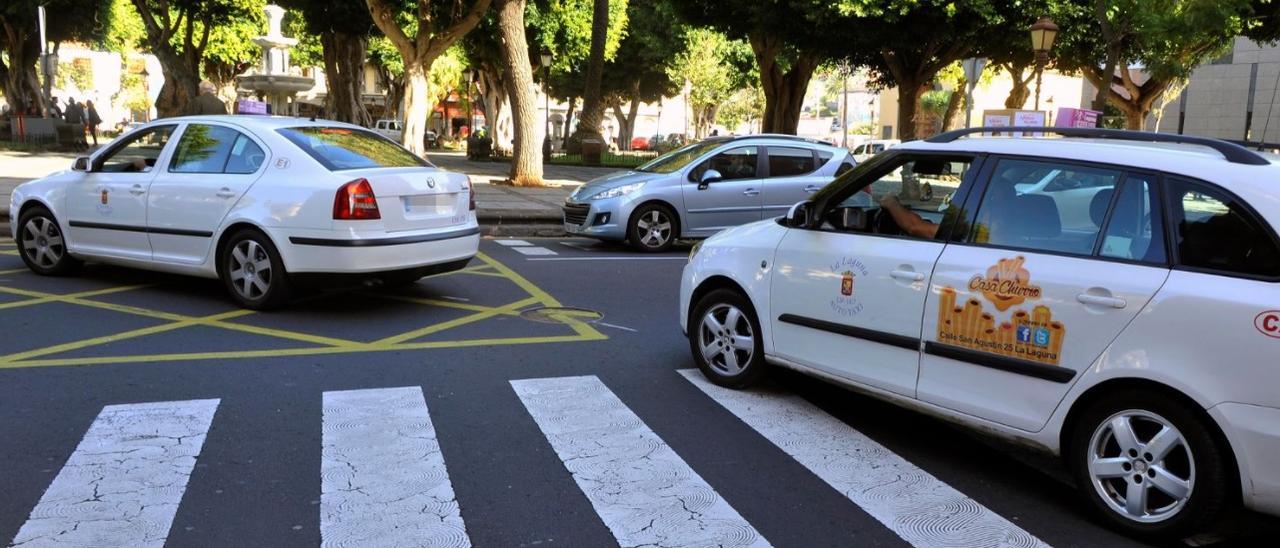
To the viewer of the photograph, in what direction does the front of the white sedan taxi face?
facing away from the viewer and to the left of the viewer

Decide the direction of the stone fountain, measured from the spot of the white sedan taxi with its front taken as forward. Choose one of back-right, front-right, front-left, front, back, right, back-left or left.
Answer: front-right

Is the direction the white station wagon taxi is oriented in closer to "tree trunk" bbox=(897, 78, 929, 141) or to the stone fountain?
the stone fountain

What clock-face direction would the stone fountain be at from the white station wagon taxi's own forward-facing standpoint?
The stone fountain is roughly at 12 o'clock from the white station wagon taxi.

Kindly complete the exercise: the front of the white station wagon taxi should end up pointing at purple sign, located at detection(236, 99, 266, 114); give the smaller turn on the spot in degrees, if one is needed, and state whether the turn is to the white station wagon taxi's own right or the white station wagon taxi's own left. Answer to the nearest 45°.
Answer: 0° — it already faces it

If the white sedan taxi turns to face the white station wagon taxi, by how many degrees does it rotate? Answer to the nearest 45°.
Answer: approximately 180°

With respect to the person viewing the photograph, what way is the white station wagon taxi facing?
facing away from the viewer and to the left of the viewer

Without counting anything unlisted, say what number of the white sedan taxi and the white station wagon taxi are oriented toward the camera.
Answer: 0

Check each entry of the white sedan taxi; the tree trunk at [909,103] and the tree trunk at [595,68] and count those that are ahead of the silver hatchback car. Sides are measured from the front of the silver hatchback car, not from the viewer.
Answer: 1

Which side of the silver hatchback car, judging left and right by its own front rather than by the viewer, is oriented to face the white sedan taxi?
front

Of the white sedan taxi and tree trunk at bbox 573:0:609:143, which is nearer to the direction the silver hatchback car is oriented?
the white sedan taxi
